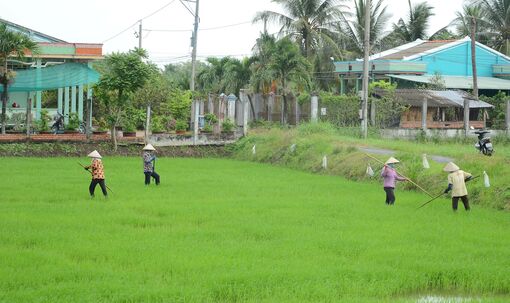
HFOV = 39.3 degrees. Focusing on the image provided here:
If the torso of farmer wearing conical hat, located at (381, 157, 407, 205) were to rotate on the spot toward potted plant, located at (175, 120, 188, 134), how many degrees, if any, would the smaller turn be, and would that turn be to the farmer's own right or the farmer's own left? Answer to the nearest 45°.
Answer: approximately 180°

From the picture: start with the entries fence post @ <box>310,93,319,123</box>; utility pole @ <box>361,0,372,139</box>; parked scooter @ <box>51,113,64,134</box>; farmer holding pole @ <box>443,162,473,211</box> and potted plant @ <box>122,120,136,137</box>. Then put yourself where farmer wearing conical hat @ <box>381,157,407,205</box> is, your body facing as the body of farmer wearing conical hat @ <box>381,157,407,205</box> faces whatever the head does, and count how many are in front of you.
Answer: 1

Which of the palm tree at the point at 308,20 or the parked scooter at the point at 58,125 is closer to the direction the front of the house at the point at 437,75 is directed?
the parked scooter

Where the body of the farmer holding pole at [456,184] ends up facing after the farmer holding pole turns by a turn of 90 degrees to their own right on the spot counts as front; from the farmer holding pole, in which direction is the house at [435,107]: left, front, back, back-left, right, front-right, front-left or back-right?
front-left

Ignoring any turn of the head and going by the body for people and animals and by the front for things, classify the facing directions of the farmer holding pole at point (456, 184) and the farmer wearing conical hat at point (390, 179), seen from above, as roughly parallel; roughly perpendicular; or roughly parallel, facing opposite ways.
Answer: roughly parallel, facing opposite ways

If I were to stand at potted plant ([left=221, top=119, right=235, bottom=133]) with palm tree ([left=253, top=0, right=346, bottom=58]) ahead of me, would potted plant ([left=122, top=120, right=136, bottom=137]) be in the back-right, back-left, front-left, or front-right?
back-left

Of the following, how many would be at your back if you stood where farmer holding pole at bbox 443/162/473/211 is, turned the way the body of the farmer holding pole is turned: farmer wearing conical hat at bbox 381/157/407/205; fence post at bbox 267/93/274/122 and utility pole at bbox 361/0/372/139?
0

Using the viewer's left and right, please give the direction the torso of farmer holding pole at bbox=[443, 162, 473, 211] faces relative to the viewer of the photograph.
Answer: facing away from the viewer and to the left of the viewer

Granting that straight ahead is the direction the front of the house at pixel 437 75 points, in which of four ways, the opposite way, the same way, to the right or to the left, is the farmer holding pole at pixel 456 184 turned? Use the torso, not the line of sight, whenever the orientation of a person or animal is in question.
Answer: to the right

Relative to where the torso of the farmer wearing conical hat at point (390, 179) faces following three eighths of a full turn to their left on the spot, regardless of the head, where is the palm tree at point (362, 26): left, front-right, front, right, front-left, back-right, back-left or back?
front

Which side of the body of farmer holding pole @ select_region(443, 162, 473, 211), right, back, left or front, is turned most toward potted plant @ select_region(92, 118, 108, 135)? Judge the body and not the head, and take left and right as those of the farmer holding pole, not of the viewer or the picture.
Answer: front

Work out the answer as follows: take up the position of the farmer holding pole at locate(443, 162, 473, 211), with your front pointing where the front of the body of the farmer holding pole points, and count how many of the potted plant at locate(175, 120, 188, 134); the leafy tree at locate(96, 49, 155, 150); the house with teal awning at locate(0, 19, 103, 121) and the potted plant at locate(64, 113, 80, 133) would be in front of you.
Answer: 4

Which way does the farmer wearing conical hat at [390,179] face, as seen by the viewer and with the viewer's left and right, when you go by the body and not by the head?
facing the viewer and to the right of the viewer

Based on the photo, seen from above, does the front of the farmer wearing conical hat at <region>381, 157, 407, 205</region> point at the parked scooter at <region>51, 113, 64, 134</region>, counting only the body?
no

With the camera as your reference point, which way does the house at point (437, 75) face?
facing the viewer and to the left of the viewer

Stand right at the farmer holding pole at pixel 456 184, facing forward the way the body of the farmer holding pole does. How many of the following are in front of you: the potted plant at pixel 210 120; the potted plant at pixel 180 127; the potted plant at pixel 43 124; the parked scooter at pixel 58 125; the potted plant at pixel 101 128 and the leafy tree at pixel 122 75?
6

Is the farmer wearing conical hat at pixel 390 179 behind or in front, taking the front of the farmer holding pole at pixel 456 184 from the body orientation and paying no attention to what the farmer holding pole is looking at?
in front

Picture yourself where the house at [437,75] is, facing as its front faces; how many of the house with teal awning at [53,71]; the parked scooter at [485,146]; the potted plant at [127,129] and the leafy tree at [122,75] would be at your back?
0

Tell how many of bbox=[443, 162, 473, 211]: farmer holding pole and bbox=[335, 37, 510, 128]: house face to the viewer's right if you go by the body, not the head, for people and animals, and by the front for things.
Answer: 0
